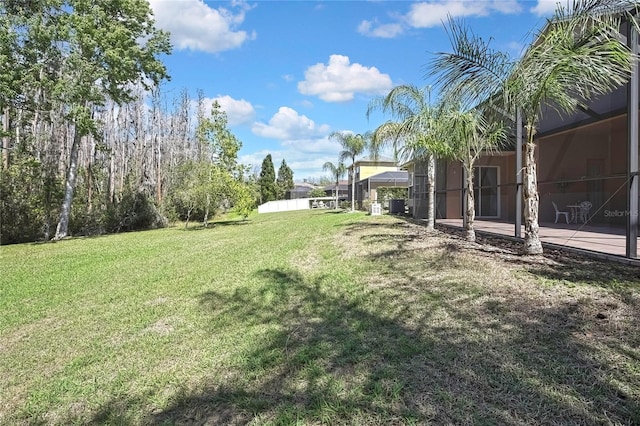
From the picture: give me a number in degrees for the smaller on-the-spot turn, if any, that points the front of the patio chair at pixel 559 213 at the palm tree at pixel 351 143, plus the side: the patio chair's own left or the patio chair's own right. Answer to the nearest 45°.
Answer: approximately 135° to the patio chair's own left

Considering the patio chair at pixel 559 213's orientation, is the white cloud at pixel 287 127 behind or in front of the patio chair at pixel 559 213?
behind

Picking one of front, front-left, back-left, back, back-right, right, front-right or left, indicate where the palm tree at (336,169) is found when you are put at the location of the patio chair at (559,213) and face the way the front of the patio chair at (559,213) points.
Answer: back-left

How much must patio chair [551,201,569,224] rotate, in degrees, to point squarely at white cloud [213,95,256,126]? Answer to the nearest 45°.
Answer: approximately 135° to its left

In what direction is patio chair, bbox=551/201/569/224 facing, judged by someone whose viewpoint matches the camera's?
facing to the right of the viewer

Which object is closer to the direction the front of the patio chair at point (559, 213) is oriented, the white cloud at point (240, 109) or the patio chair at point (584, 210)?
the patio chair

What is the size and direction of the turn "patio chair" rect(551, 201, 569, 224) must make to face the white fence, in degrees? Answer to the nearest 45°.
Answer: approximately 135° to its left

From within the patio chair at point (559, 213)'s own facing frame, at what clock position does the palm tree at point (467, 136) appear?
The palm tree is roughly at 4 o'clock from the patio chair.

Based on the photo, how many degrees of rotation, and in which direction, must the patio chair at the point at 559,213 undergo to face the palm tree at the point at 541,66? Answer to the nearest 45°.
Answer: approximately 90° to its right
